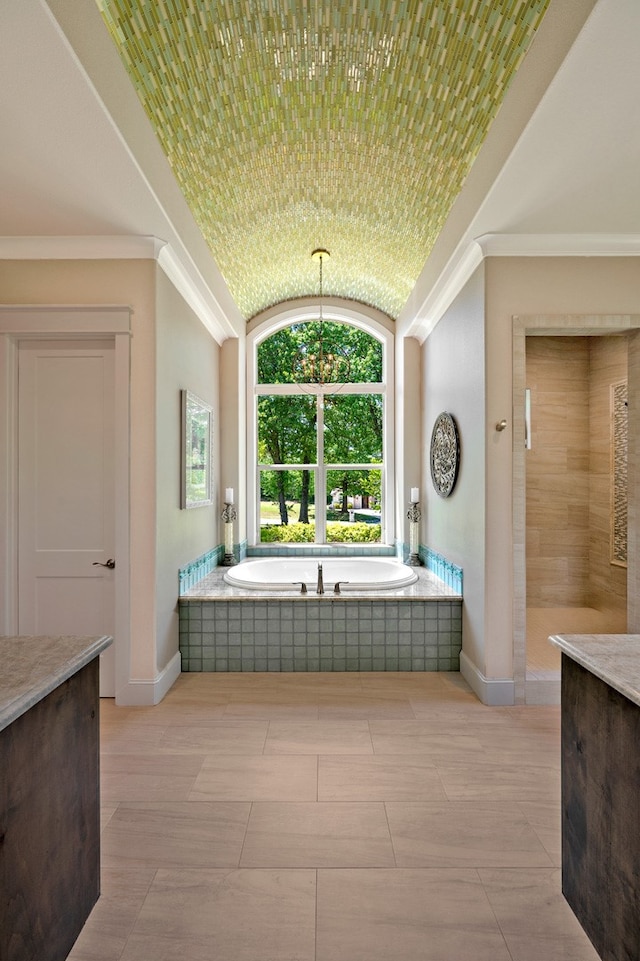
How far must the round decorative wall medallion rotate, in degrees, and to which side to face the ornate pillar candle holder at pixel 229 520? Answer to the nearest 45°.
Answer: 0° — it already faces it

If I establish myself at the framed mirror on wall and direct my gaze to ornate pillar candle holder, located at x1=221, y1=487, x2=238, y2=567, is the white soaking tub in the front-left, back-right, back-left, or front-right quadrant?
front-right

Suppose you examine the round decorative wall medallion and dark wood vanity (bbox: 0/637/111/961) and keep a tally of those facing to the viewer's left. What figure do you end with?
1

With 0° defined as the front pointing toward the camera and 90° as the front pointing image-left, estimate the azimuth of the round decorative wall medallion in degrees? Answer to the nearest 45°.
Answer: approximately 90°

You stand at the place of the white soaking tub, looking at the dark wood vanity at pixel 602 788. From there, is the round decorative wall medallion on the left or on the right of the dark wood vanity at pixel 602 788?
left

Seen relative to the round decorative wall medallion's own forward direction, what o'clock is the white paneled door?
The white paneled door is roughly at 11 o'clock from the round decorative wall medallion.

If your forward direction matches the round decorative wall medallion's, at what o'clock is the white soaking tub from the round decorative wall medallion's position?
The white soaking tub is roughly at 1 o'clock from the round decorative wall medallion.

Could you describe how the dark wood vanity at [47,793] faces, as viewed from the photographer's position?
facing away from the viewer and to the right of the viewer
